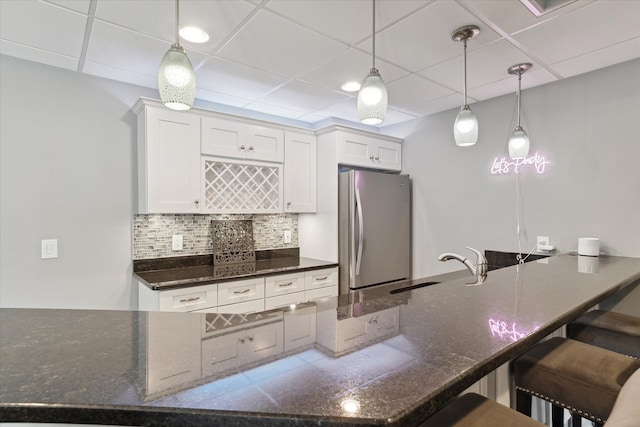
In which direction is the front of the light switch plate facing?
toward the camera

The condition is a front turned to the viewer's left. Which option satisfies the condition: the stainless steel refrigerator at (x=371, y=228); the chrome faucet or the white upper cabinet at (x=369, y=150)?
the chrome faucet

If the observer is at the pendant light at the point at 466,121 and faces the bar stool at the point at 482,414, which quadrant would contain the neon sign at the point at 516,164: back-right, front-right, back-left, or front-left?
back-left

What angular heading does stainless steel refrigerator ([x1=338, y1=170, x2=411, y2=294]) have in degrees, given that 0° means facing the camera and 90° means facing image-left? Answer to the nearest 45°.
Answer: approximately 315°

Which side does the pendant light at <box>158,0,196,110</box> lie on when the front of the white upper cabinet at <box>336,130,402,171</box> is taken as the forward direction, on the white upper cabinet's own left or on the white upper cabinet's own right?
on the white upper cabinet's own right

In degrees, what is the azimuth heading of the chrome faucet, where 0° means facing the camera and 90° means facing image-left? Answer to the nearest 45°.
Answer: approximately 90°

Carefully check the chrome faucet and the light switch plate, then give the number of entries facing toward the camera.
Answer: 1

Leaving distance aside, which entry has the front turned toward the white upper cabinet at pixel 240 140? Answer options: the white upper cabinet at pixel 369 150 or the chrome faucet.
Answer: the chrome faucet

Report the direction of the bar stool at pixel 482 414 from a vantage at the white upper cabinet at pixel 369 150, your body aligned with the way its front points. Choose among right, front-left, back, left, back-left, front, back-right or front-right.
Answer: front-right

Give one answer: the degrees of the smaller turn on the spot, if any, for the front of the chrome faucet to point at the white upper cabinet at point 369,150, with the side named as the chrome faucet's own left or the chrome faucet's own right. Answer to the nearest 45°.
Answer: approximately 45° to the chrome faucet's own right

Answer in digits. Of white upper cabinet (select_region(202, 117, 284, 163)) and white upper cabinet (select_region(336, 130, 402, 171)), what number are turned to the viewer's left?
0

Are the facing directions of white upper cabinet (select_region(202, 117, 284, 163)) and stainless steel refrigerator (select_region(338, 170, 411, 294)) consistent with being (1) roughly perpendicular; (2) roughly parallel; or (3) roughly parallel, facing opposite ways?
roughly parallel

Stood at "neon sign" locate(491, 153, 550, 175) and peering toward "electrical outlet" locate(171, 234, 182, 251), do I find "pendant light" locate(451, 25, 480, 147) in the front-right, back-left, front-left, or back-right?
front-left

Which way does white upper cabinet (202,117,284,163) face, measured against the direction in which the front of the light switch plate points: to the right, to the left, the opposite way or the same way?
the same way

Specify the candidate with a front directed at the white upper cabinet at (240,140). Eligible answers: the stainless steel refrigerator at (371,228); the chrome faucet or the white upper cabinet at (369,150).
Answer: the chrome faucet
